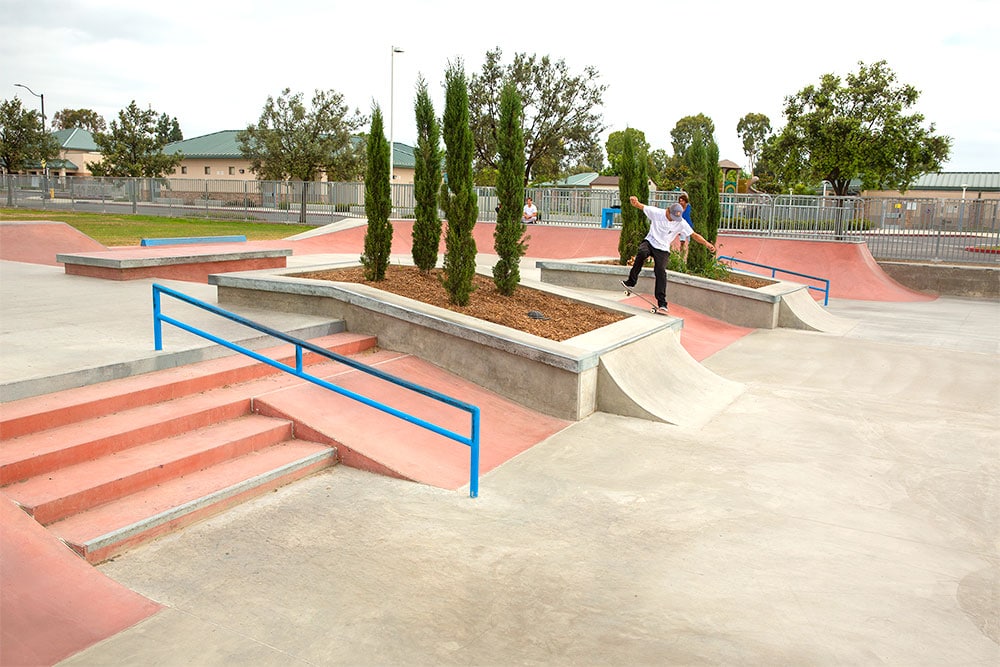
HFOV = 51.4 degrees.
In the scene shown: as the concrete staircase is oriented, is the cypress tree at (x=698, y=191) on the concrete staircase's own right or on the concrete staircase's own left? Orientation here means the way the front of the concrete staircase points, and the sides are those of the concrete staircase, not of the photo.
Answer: on the concrete staircase's own left

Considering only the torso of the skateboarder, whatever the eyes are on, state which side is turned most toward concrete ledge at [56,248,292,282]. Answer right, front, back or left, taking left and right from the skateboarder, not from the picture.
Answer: right

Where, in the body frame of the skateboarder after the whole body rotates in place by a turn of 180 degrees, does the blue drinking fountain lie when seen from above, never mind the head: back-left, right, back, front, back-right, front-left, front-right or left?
front

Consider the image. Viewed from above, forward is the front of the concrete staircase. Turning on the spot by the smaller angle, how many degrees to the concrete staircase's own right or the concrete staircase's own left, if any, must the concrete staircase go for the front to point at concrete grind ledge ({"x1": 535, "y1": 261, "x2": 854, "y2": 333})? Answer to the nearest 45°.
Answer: approximately 90° to the concrete staircase's own left

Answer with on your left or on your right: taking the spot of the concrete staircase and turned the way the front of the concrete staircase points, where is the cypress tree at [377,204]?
on your left

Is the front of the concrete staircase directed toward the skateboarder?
no

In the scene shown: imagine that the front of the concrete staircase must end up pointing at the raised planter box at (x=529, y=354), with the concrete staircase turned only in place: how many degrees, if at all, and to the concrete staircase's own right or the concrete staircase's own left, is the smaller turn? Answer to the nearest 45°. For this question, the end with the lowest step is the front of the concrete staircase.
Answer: approximately 90° to the concrete staircase's own left

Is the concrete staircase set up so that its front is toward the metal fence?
no

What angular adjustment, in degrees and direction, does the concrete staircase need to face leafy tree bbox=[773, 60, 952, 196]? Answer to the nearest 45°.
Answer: approximately 90° to its left

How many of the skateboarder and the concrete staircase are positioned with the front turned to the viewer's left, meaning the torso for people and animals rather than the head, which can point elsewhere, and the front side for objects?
0

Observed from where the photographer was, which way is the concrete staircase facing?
facing the viewer and to the right of the viewer

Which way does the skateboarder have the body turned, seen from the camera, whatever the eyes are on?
toward the camera
